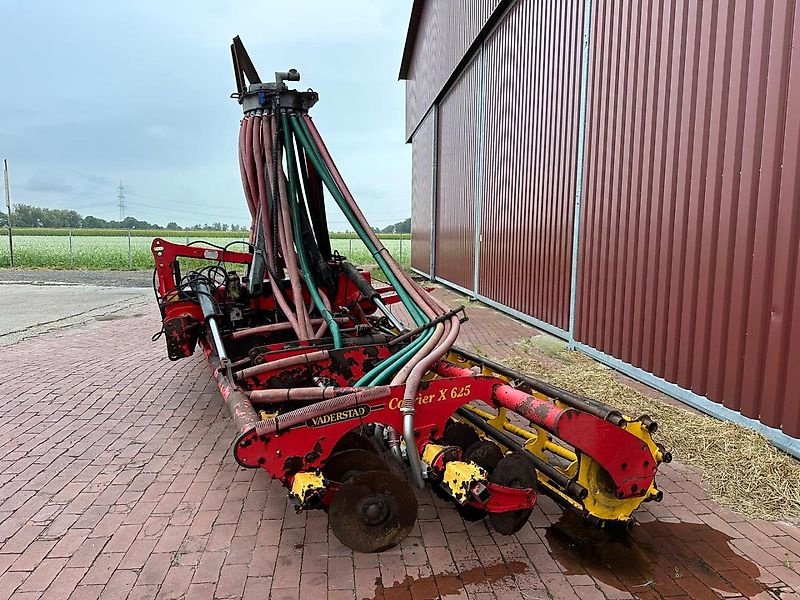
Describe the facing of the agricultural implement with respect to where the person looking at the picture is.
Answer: facing to the left of the viewer
